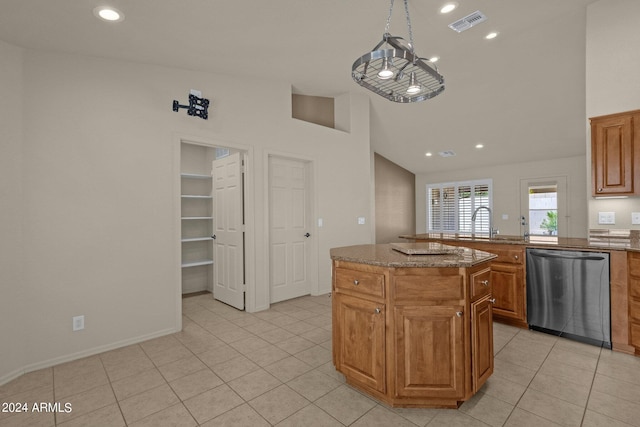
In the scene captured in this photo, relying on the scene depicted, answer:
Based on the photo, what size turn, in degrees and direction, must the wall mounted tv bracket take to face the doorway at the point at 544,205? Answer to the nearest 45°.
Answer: approximately 45° to its left

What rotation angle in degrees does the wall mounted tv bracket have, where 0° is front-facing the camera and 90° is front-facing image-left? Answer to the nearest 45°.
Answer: approximately 315°

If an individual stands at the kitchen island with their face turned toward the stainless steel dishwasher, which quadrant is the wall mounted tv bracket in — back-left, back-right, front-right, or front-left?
back-left
